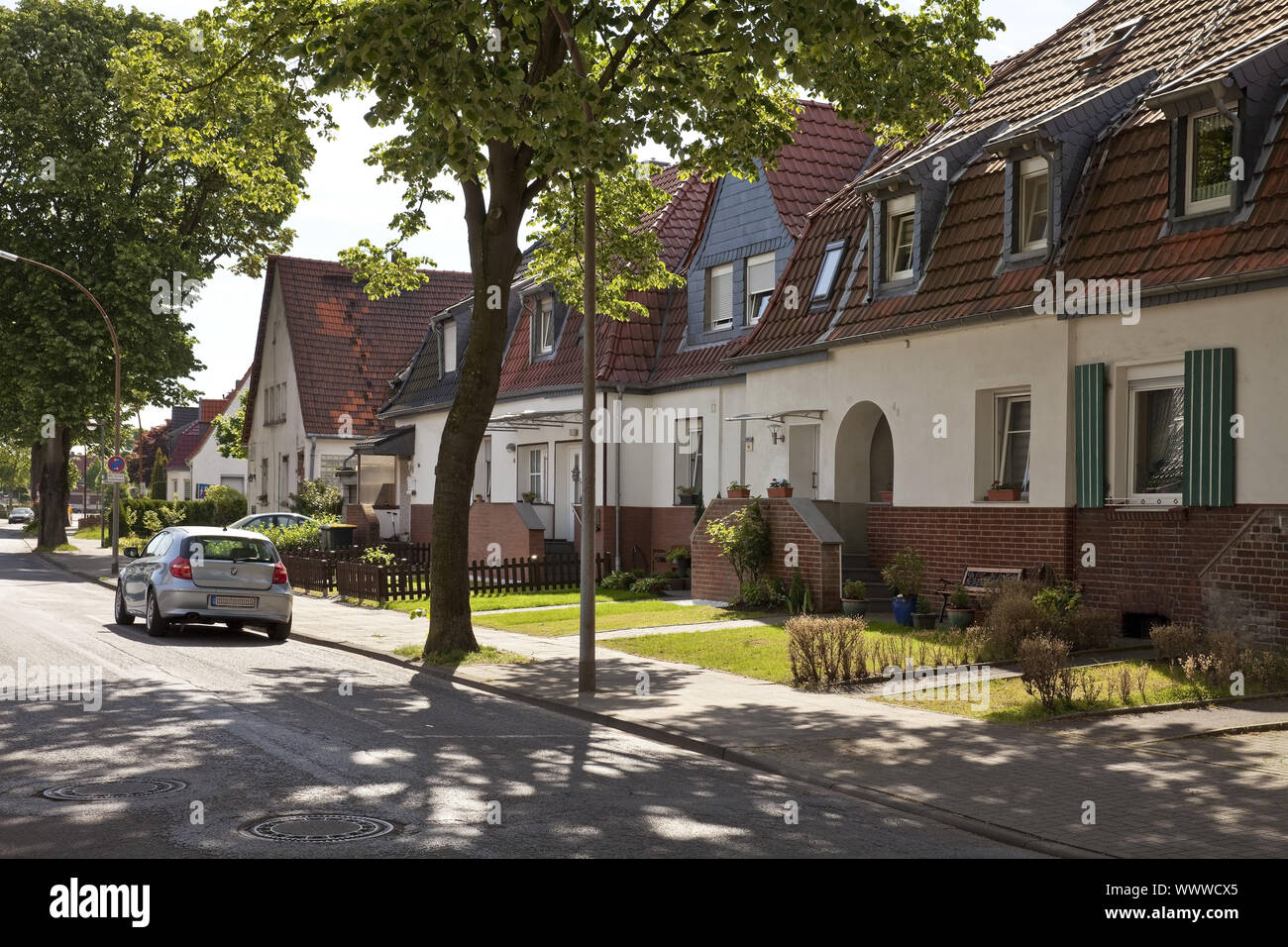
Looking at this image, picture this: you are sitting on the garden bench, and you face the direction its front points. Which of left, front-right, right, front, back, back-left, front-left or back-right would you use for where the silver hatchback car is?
front-right

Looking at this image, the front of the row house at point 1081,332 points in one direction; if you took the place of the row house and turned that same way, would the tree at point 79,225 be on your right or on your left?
on your right

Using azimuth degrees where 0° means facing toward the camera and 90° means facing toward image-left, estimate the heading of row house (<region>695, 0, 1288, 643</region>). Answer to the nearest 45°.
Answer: approximately 45°

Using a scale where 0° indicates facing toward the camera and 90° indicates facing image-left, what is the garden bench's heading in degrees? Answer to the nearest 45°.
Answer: approximately 45°

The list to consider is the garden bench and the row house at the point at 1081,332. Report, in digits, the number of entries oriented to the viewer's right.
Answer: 0

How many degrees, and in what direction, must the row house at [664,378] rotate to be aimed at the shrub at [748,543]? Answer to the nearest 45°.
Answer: approximately 45° to its left

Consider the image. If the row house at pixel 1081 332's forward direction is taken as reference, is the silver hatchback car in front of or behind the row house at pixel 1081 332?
in front

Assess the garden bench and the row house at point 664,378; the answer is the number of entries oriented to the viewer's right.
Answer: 0

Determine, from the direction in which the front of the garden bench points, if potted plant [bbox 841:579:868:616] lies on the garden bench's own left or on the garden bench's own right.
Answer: on the garden bench's own right

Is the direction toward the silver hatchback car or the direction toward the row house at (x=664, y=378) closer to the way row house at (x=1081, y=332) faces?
the silver hatchback car

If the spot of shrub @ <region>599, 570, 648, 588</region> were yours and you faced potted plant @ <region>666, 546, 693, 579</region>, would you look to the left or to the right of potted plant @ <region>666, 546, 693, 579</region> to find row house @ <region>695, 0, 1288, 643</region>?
right
